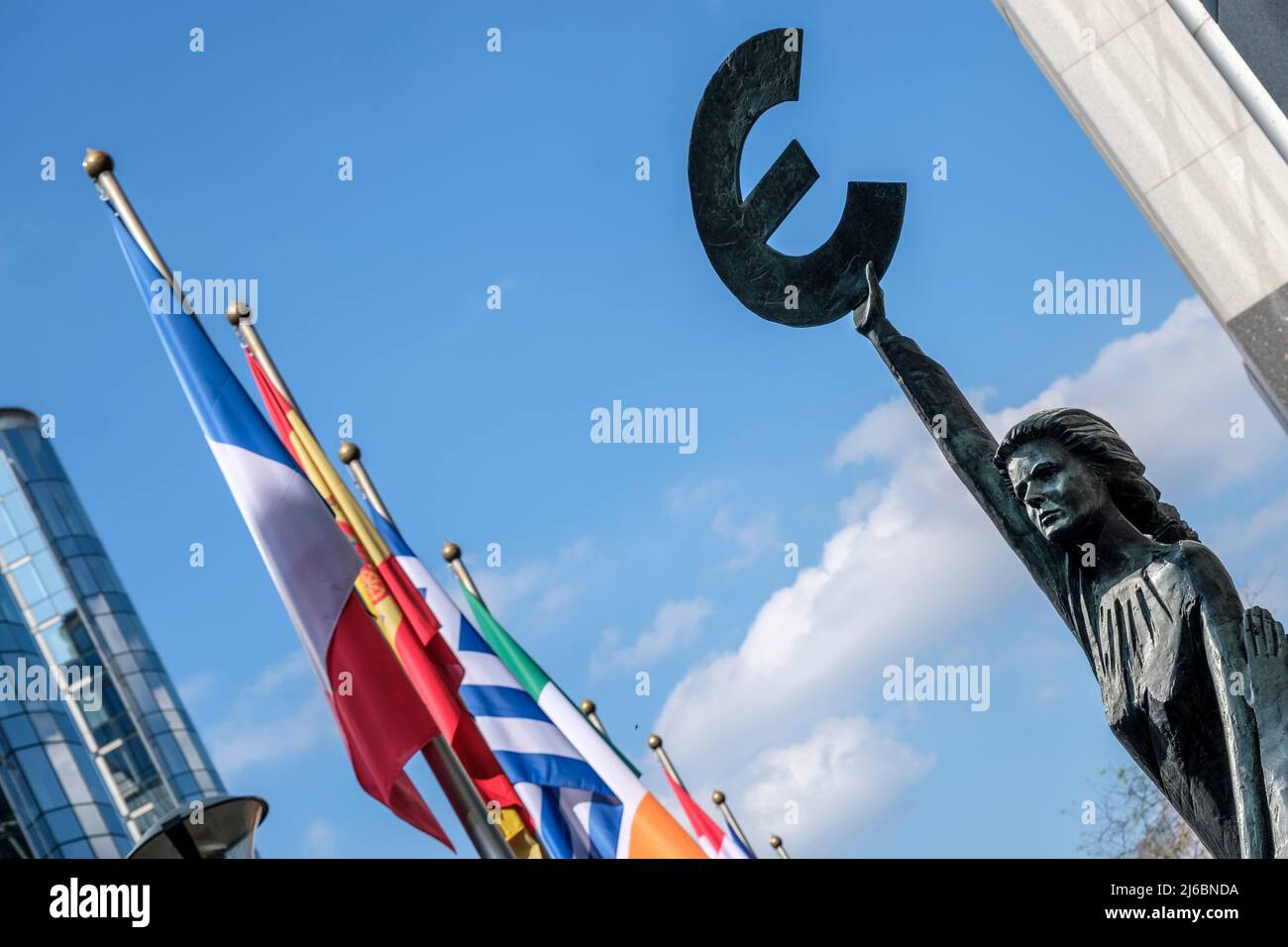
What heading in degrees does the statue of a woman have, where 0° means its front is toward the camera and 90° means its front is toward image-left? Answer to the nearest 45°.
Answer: approximately 45°

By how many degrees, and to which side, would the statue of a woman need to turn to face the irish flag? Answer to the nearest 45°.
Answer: approximately 90° to its right

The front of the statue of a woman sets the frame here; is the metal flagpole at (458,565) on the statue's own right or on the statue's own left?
on the statue's own right

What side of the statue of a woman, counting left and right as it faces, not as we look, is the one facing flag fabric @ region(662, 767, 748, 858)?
right

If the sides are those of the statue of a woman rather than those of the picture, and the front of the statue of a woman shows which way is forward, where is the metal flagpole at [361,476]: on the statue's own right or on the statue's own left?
on the statue's own right

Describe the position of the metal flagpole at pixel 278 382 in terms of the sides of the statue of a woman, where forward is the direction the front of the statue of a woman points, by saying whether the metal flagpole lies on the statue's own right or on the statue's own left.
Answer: on the statue's own right

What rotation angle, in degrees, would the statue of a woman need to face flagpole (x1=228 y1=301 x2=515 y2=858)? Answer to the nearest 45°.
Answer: approximately 90° to its right

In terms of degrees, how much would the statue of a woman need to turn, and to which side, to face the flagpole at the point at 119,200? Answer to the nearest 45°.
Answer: approximately 90° to its right

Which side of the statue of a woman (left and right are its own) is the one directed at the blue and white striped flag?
right

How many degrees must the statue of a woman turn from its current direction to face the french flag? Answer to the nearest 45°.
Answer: approximately 90° to its right

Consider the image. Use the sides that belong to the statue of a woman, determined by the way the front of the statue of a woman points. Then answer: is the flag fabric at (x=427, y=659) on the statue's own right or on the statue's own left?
on the statue's own right
